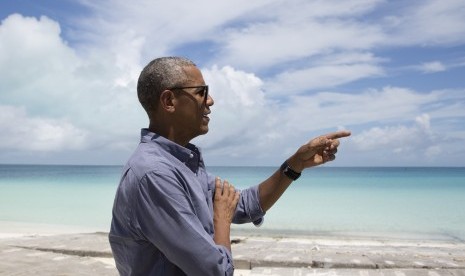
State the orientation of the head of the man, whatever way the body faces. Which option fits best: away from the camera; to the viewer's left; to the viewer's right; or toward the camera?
to the viewer's right

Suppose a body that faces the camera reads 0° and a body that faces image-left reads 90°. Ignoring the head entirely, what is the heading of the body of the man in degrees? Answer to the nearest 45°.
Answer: approximately 270°
